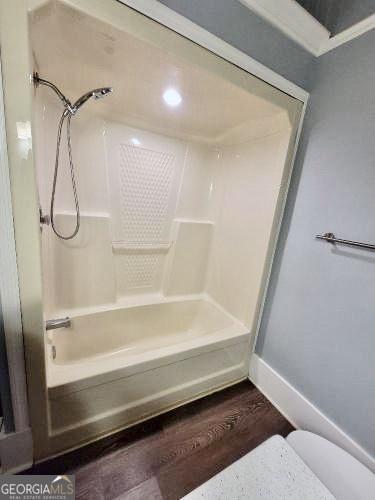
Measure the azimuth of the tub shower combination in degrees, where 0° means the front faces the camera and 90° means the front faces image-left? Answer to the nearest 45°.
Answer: approximately 315°

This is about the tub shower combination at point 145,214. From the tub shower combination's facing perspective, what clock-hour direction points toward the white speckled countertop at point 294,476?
The white speckled countertop is roughly at 12 o'clock from the tub shower combination.

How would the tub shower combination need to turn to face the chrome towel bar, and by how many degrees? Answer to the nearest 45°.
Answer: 0° — it already faces it
